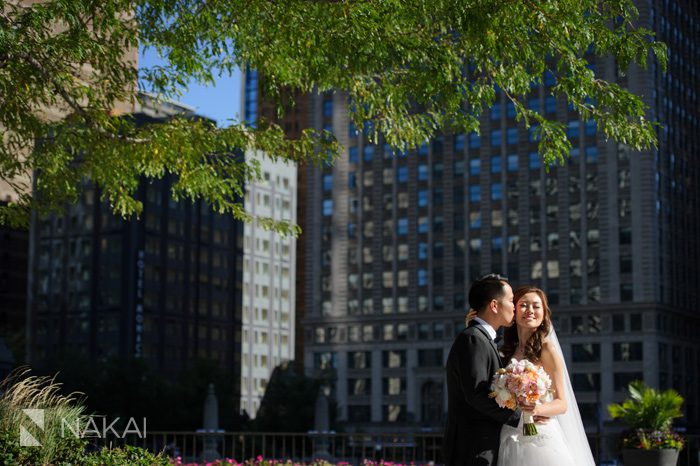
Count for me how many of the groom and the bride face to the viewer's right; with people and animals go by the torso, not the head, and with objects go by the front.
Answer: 1

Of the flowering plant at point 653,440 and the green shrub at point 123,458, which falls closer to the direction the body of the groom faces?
the flowering plant

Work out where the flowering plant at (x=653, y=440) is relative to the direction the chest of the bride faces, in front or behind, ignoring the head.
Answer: behind

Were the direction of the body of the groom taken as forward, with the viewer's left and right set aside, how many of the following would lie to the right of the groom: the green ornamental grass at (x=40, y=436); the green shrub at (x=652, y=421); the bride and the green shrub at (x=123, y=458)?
0

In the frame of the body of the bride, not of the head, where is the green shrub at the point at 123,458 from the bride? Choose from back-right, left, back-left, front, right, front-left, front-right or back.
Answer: right

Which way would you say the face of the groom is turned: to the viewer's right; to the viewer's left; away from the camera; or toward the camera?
to the viewer's right

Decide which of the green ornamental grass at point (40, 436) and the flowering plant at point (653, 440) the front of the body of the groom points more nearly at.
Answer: the flowering plant

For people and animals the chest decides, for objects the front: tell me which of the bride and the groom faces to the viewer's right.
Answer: the groom

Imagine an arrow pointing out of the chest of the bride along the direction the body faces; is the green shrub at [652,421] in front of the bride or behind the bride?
behind

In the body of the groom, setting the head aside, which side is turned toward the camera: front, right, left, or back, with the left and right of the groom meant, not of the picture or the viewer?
right

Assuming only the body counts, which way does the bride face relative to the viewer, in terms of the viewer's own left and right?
facing the viewer and to the left of the viewer
